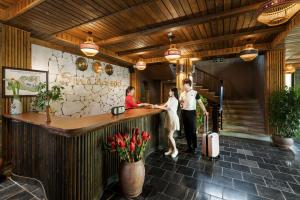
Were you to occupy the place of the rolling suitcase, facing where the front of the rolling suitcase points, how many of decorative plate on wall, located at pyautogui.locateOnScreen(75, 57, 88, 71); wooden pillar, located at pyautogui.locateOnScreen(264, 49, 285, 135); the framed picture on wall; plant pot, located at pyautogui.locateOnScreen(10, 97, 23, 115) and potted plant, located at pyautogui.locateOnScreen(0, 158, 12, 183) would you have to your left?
1

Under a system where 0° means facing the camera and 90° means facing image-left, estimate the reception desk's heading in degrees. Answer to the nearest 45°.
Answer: approximately 315°

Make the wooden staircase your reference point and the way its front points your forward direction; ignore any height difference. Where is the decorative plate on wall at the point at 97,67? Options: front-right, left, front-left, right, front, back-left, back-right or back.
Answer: front-right

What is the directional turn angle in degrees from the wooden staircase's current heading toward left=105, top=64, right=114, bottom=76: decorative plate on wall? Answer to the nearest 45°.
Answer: approximately 45° to its right

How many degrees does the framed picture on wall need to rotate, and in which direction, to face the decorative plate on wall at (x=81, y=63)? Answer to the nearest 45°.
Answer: approximately 90° to its left

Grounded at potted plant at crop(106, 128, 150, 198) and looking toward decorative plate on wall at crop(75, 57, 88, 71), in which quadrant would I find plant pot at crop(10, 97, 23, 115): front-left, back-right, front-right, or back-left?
front-left

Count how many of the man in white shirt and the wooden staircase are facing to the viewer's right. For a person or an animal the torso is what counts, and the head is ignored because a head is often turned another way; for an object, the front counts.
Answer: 0

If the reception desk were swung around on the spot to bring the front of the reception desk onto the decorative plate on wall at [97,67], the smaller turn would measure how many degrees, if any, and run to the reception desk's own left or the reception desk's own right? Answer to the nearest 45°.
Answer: approximately 135° to the reception desk's own left

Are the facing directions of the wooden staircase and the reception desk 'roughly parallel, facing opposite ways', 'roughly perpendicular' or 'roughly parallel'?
roughly perpendicular

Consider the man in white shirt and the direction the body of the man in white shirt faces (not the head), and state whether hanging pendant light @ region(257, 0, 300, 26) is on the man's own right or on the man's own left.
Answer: on the man's own left

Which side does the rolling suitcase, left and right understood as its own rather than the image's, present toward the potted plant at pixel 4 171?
right

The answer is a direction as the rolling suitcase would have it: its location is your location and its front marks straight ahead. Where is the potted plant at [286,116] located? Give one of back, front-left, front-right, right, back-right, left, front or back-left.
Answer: left

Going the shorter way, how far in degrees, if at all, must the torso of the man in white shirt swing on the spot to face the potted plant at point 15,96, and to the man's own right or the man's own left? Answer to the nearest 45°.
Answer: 0° — they already face it

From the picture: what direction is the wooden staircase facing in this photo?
toward the camera
